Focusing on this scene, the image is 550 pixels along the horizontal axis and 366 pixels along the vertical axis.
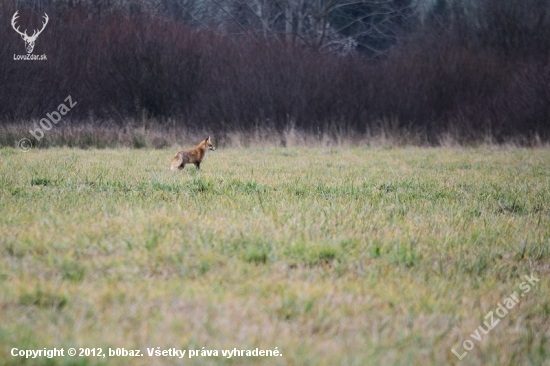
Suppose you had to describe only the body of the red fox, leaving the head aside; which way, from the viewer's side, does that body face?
to the viewer's right
